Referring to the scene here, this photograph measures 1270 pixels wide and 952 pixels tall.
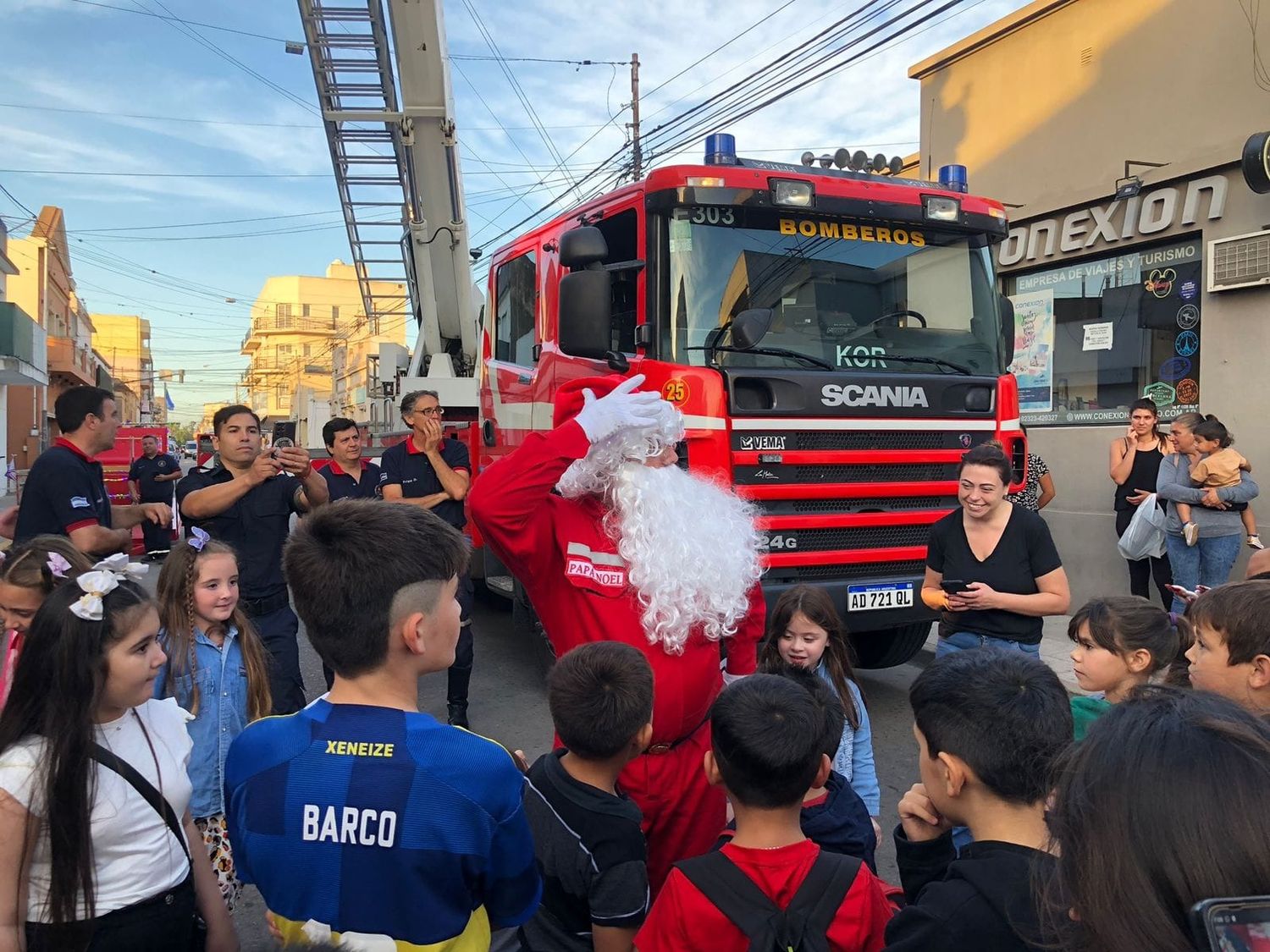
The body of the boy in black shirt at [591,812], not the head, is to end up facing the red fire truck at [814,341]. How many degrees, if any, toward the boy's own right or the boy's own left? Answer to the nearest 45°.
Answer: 0° — they already face it

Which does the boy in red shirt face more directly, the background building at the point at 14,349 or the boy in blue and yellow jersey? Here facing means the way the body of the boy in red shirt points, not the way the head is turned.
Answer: the background building

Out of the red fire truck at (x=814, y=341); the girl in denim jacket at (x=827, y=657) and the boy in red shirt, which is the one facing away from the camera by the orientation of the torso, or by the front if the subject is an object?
the boy in red shirt

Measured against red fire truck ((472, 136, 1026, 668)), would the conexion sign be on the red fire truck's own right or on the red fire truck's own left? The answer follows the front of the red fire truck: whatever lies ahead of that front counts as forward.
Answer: on the red fire truck's own left

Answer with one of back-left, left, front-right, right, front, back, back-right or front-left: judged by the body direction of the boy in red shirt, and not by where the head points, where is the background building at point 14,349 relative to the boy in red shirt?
front-left

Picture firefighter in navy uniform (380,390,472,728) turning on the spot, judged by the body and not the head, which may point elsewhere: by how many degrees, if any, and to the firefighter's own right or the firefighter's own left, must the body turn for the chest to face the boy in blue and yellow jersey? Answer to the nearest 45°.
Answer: approximately 45° to the firefighter's own right

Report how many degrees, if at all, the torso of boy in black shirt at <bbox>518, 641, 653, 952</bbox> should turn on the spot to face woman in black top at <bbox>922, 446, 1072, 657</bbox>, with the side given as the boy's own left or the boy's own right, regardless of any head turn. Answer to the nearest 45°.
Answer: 0° — they already face them

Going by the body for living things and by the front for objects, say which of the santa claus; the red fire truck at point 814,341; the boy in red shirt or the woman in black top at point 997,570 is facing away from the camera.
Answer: the boy in red shirt

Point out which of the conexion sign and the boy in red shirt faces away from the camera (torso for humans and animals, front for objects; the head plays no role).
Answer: the boy in red shirt

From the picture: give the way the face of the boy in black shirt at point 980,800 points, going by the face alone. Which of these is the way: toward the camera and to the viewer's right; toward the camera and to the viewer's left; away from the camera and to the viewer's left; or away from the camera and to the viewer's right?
away from the camera and to the viewer's left
